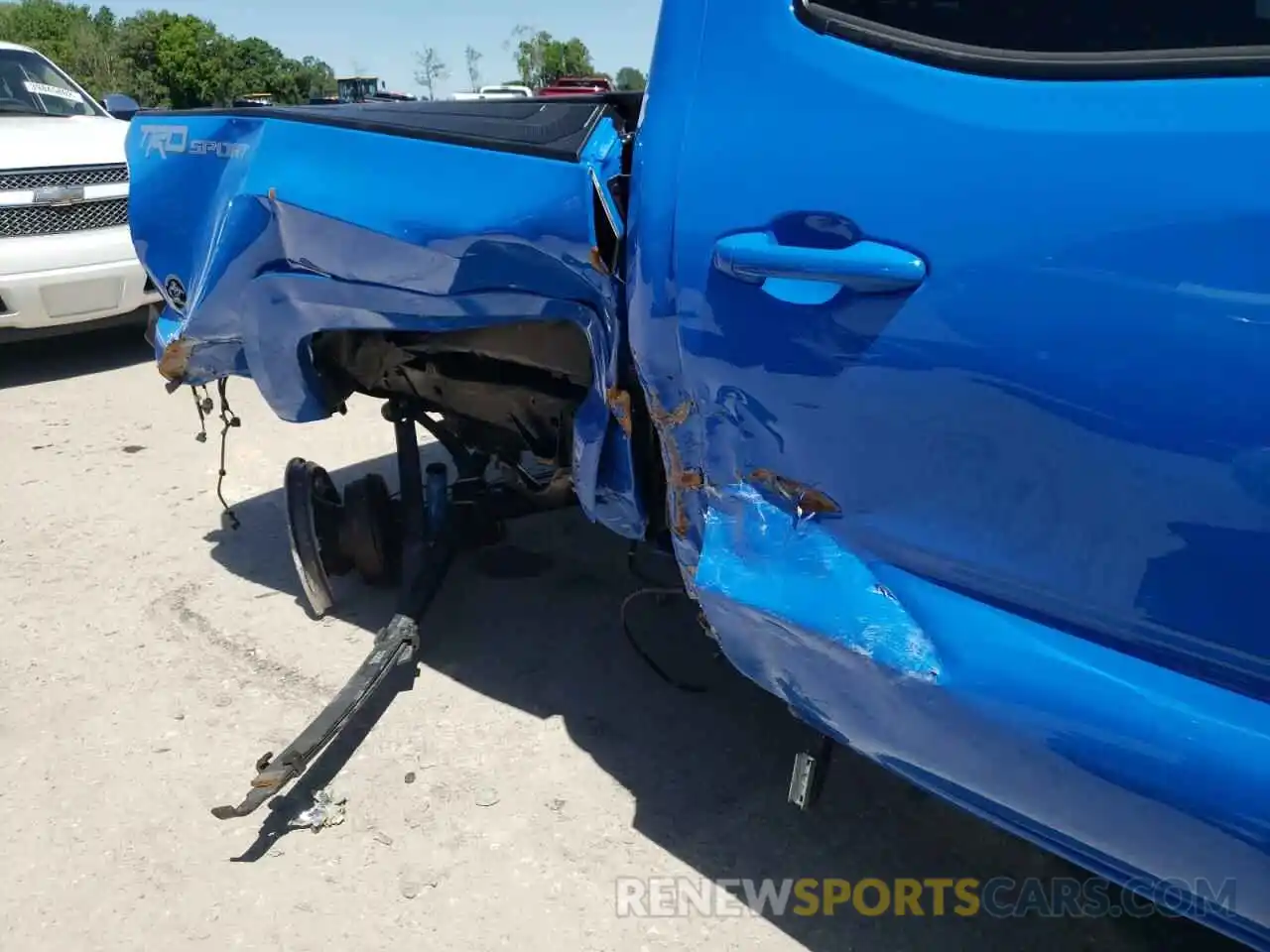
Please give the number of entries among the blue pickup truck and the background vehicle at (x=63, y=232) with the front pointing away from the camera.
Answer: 0

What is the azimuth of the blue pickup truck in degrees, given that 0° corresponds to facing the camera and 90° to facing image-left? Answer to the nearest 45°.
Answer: approximately 315°

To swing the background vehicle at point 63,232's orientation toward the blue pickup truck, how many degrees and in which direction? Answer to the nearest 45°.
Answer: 0° — it already faces it

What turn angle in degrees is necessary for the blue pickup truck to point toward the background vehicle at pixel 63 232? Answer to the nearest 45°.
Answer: approximately 180°

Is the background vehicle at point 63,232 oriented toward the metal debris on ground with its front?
yes

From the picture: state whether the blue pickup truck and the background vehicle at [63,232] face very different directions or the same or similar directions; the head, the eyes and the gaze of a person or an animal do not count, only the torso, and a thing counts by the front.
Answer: same or similar directions

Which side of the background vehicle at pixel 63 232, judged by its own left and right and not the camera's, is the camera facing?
front
